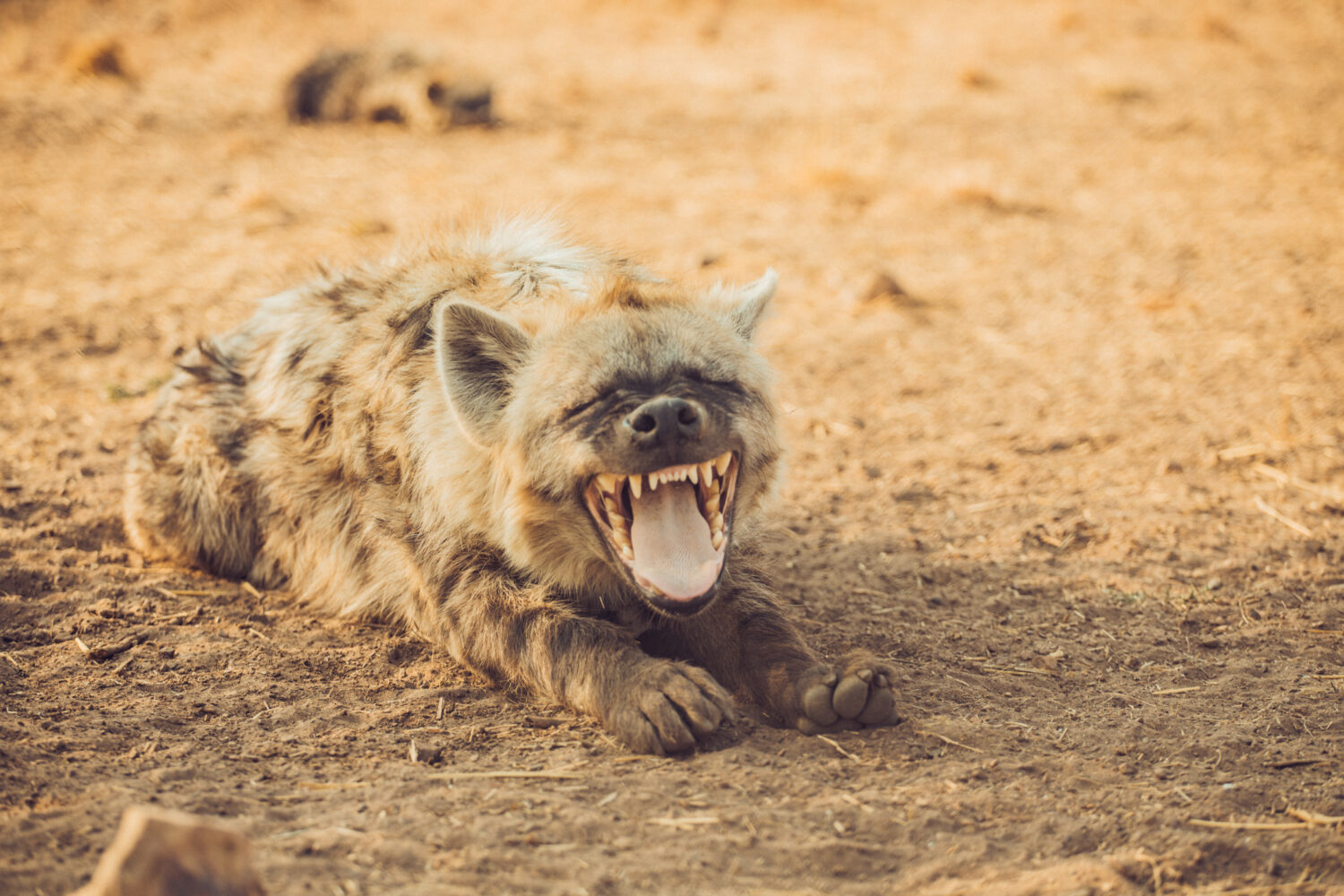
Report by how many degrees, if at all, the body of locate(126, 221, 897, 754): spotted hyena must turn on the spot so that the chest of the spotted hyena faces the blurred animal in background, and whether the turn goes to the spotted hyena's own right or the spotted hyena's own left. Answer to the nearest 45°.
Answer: approximately 135° to the spotted hyena's own left

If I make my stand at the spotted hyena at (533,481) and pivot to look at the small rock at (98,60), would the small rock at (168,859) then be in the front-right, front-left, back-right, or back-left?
back-left

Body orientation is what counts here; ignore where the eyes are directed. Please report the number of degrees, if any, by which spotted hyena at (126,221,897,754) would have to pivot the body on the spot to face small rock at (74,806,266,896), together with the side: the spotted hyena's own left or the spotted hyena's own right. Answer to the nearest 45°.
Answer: approximately 45° to the spotted hyena's own right

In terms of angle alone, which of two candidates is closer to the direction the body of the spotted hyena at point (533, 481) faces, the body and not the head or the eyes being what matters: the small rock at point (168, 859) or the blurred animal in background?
the small rock

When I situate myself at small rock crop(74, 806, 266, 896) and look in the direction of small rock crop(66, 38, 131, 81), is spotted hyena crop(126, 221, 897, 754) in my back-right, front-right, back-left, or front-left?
front-right

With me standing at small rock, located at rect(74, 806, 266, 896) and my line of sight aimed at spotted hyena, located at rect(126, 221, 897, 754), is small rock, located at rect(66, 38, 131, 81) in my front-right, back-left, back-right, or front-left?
front-left

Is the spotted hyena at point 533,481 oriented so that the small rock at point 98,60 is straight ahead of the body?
no

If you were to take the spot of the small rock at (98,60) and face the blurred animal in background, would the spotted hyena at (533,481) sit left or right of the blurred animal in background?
right

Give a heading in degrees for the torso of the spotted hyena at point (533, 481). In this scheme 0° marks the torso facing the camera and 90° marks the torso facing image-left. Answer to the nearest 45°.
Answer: approximately 315°
